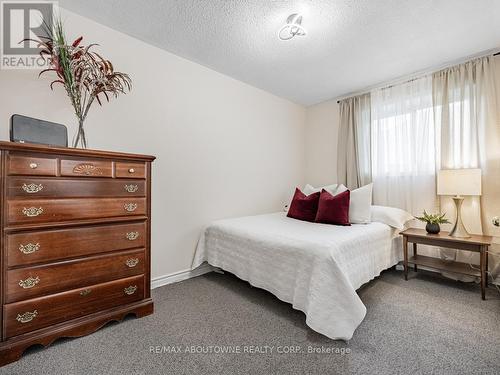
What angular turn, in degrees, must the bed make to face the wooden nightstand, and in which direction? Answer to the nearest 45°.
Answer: approximately 180°

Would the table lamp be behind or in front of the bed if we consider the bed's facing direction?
behind

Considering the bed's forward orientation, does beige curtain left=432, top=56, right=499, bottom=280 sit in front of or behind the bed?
behind

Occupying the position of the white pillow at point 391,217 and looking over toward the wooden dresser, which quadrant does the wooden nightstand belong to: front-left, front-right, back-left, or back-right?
back-left

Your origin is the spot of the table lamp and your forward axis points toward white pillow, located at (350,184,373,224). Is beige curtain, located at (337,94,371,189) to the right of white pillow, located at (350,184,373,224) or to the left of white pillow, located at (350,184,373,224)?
right

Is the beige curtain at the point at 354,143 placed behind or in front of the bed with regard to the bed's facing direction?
behind

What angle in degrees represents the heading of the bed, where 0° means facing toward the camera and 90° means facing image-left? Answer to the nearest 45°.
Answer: approximately 45°

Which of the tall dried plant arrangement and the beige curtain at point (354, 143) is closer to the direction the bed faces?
the tall dried plant arrangement
